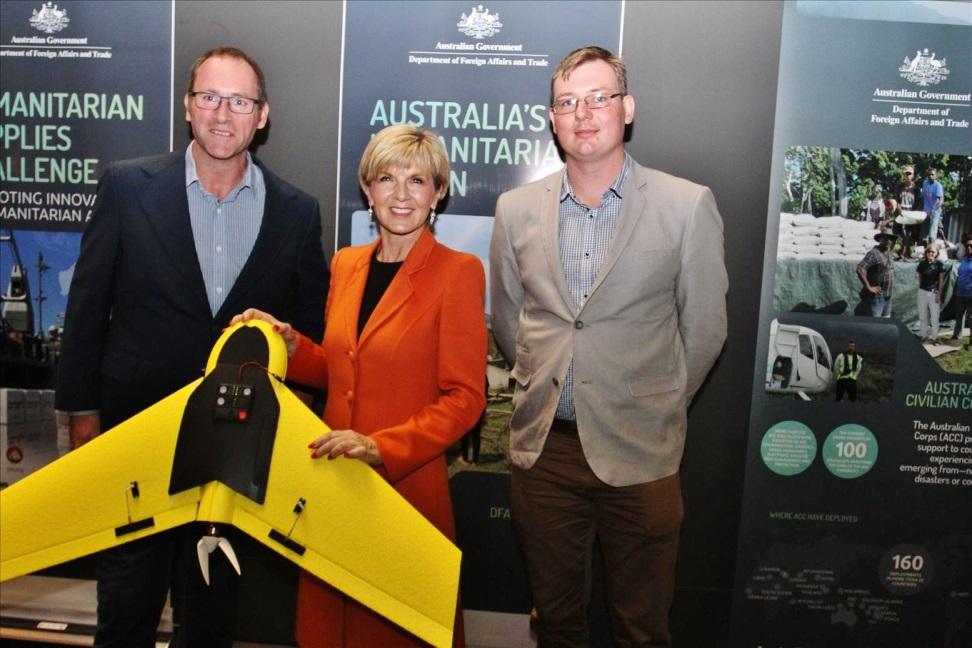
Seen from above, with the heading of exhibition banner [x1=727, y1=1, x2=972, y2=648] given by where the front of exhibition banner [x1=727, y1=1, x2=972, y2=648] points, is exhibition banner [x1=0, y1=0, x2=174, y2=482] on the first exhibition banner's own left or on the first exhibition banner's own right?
on the first exhibition banner's own right

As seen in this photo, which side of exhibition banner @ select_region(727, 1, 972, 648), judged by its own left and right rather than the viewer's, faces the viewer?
front

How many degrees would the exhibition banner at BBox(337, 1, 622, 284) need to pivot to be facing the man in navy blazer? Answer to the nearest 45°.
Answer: approximately 45° to its right

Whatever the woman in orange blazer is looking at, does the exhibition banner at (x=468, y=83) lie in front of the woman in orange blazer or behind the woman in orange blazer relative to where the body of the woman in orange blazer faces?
behind

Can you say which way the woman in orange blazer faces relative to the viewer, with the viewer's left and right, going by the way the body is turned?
facing the viewer and to the left of the viewer

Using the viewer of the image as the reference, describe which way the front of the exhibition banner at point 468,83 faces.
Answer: facing the viewer

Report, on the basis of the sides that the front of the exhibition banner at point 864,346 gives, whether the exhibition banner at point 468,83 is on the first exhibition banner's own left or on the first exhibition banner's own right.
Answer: on the first exhibition banner's own right

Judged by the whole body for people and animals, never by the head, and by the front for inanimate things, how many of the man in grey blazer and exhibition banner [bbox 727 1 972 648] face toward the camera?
2

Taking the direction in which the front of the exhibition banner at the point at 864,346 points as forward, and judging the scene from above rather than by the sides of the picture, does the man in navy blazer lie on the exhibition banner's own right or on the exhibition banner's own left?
on the exhibition banner's own right

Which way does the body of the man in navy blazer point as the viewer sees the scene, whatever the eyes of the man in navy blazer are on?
toward the camera

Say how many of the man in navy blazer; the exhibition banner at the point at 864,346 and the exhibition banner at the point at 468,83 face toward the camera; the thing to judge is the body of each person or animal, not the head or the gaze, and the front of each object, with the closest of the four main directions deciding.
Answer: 3

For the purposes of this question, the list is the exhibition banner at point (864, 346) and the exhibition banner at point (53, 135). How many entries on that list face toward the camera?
2
